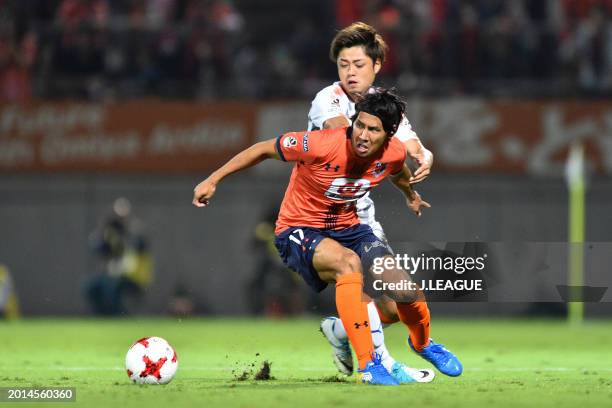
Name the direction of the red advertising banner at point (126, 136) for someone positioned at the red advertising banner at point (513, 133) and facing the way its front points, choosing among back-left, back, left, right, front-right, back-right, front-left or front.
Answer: right

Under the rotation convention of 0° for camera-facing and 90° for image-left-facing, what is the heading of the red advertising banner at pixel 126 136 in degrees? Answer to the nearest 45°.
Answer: approximately 0°

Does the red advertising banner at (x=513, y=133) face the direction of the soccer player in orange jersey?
yes

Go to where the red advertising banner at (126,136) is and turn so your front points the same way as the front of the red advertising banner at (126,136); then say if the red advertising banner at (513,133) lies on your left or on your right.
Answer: on your left

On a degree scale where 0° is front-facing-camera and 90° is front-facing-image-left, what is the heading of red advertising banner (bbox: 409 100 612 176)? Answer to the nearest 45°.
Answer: approximately 0°

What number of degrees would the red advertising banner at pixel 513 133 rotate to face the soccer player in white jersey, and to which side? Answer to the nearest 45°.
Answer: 0° — it already faces them

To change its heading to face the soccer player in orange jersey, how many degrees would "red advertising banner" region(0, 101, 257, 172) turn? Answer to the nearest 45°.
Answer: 0° — it already faces them

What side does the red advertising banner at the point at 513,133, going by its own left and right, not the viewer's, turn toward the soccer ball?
front

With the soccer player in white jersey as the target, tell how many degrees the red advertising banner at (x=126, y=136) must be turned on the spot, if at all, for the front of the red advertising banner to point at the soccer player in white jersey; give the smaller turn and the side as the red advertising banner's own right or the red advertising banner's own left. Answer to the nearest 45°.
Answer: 0° — it already faces them

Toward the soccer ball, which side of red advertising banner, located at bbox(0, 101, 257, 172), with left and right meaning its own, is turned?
front
